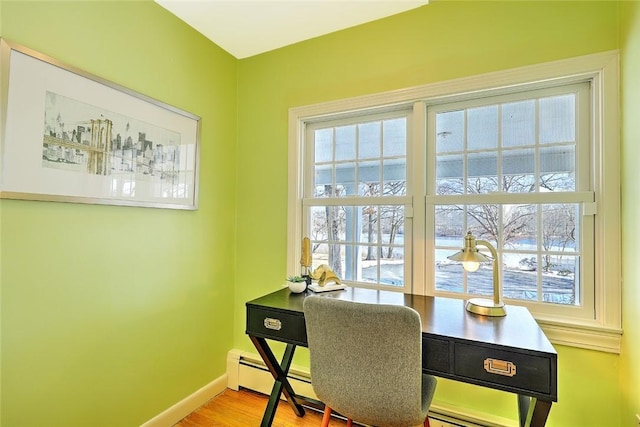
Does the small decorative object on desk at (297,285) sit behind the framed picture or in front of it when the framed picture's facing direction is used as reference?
in front

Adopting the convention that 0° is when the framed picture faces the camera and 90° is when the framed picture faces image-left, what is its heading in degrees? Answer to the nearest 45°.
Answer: approximately 315°

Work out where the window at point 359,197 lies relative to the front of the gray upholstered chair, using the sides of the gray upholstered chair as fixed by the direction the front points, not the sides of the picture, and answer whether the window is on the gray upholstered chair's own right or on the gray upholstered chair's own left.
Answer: on the gray upholstered chair's own left

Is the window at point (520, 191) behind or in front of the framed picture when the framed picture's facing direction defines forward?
in front

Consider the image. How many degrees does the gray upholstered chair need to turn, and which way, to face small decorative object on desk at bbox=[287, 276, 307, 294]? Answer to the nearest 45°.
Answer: approximately 90° to its left

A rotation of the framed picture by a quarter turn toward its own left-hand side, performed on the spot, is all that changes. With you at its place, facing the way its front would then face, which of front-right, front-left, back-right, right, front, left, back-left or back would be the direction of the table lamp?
right

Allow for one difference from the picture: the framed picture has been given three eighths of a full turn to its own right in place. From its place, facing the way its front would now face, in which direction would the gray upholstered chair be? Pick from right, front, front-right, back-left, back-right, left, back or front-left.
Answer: back-left

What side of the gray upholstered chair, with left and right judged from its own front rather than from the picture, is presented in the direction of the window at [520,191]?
front

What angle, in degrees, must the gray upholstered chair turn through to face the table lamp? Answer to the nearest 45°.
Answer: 0° — it already faces it

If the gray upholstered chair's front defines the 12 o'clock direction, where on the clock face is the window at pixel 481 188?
The window is roughly at 12 o'clock from the gray upholstered chair.

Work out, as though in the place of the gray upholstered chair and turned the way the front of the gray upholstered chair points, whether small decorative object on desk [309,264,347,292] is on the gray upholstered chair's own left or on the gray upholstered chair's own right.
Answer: on the gray upholstered chair's own left

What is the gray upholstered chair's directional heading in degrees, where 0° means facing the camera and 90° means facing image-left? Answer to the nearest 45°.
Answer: approximately 225°
